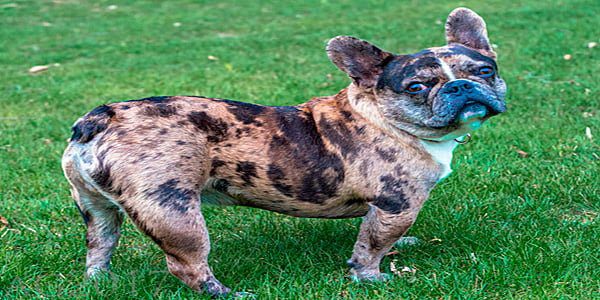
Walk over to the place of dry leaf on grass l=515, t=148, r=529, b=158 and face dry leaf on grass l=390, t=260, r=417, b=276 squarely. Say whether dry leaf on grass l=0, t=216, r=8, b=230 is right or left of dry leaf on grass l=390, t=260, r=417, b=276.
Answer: right

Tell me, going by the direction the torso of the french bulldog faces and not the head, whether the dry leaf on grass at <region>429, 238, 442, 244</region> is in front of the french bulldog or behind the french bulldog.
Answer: in front

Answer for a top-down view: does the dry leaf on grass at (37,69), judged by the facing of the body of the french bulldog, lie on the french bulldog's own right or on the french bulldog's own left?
on the french bulldog's own left

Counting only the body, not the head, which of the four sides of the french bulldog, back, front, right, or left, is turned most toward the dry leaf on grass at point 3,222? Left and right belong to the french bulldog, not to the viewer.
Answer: back

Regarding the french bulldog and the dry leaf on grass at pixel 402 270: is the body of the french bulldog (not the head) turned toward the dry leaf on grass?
yes

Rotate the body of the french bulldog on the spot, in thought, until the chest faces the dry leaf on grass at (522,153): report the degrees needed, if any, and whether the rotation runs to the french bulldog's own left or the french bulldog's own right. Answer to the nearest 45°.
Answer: approximately 45° to the french bulldog's own left

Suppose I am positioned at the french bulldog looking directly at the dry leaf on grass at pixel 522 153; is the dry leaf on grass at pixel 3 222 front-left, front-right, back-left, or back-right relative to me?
back-left

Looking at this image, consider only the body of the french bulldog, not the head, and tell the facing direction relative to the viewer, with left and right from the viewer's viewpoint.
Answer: facing to the right of the viewer
